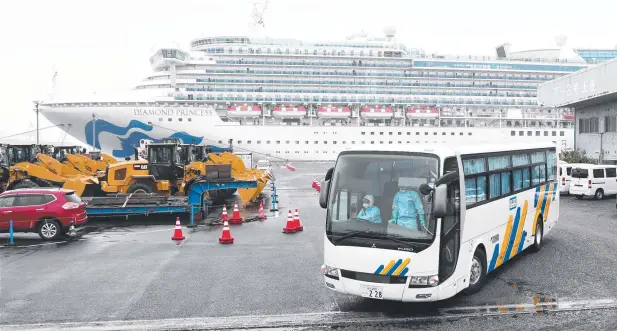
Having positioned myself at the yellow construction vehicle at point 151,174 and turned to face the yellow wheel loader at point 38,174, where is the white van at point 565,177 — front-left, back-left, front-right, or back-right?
back-right

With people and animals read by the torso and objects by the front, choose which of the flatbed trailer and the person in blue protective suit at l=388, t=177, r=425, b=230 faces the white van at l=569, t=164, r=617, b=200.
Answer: the flatbed trailer

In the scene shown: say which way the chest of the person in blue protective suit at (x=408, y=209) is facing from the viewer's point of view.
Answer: toward the camera

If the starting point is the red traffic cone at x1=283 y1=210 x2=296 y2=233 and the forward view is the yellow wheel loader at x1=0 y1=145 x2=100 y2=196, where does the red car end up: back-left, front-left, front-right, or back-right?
front-left

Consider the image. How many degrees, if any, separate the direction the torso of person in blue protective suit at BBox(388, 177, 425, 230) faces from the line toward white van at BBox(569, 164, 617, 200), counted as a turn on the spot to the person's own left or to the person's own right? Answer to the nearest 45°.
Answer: approximately 135° to the person's own left

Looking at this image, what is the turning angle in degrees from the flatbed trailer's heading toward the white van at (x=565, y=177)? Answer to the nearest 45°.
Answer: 0° — it already faces it

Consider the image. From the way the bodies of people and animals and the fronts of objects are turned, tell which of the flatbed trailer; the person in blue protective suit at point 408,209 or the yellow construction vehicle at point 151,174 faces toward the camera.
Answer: the person in blue protective suit

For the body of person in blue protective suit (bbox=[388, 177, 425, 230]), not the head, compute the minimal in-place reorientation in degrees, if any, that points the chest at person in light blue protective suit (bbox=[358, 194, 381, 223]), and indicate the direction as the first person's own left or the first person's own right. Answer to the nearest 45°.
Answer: approximately 90° to the first person's own right

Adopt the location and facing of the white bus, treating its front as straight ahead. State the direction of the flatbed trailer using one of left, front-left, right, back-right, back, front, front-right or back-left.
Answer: right

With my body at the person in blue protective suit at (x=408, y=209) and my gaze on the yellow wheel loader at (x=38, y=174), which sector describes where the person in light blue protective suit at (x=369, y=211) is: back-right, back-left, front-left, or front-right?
front-left

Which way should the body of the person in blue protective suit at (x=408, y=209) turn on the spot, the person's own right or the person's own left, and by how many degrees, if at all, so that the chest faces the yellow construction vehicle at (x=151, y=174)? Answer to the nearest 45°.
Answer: approximately 135° to the person's own right

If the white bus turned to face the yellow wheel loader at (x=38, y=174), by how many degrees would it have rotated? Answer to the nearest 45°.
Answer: approximately 90° to its right

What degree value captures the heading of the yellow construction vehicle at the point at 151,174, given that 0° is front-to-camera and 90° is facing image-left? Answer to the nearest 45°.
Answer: approximately 270°
